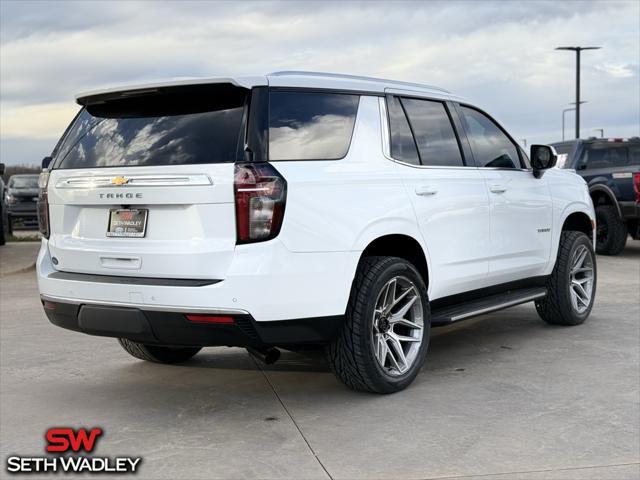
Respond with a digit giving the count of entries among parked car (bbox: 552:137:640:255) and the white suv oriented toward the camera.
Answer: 0

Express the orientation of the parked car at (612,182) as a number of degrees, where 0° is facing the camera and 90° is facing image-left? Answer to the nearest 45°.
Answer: approximately 135°

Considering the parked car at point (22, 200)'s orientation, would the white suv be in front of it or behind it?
in front

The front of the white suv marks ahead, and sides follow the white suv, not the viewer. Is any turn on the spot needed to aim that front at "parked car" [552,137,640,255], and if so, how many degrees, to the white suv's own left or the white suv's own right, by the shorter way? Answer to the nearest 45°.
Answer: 0° — it already faces it

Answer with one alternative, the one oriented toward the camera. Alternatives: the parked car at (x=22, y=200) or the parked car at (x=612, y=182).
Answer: the parked car at (x=22, y=200)

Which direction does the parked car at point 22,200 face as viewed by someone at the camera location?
facing the viewer

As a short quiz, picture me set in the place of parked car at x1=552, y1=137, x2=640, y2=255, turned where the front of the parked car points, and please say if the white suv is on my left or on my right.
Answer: on my left

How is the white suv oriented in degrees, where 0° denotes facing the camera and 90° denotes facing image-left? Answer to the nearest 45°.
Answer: approximately 225°

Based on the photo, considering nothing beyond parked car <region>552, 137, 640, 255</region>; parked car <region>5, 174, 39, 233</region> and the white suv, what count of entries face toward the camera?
1

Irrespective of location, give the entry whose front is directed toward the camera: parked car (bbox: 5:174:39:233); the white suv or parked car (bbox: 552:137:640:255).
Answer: parked car (bbox: 5:174:39:233)

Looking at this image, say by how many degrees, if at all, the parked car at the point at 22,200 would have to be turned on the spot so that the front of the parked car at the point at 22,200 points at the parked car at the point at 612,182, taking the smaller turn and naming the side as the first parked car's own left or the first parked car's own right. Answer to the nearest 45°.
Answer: approximately 45° to the first parked car's own left

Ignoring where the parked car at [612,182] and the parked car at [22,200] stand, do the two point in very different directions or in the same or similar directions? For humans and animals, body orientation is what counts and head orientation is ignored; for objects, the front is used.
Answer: very different directions
